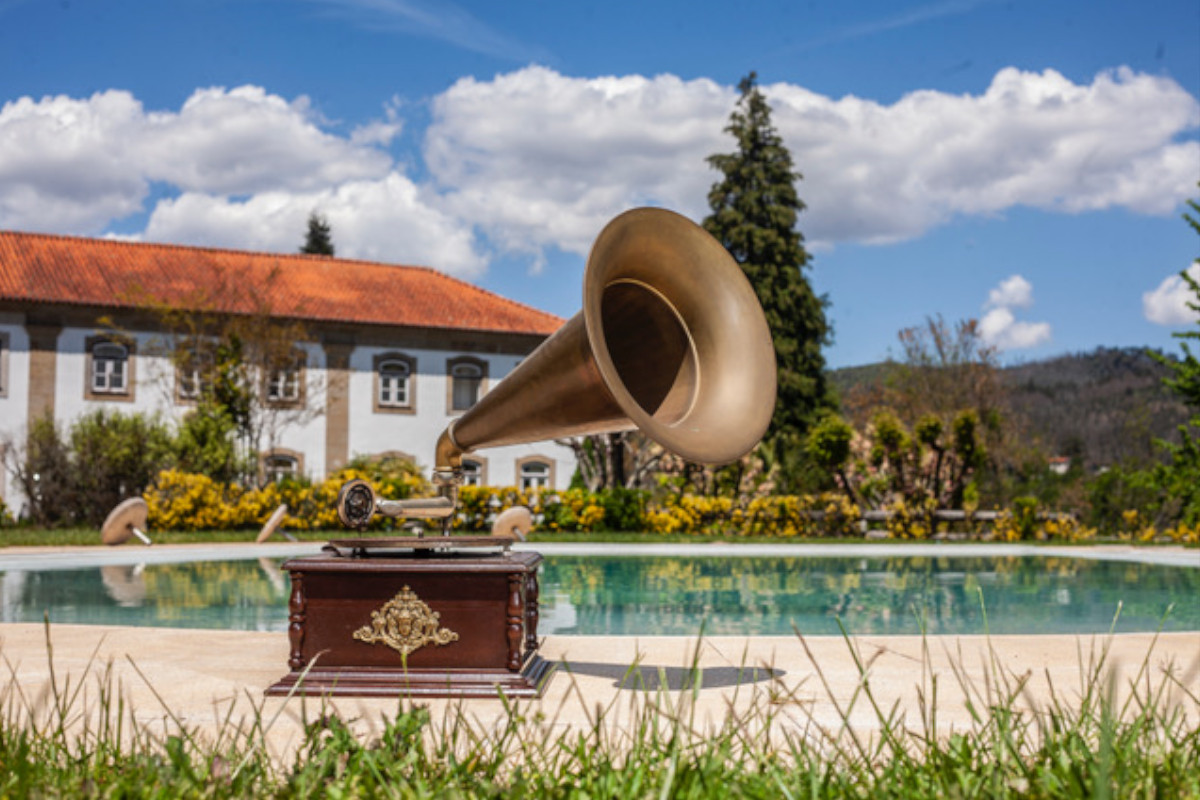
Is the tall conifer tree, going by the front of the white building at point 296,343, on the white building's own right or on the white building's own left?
on the white building's own left

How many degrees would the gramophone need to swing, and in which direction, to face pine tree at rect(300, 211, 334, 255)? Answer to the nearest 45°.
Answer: approximately 135° to its left

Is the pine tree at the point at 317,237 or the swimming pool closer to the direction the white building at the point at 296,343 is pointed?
the swimming pool

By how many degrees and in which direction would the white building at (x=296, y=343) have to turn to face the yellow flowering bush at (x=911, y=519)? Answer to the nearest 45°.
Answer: approximately 45° to its left

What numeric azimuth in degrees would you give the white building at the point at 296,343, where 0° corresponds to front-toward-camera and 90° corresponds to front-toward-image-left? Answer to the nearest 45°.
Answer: approximately 0°

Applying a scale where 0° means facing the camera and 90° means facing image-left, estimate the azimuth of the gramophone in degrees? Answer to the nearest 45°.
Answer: approximately 315°

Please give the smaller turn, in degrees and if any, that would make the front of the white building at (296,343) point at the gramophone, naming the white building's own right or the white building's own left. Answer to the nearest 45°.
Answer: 0° — it already faces it

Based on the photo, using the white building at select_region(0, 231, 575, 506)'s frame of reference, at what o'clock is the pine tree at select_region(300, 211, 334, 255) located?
The pine tree is roughly at 6 o'clock from the white building.

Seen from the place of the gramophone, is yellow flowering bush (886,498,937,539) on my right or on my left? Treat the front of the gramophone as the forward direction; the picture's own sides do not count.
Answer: on my left

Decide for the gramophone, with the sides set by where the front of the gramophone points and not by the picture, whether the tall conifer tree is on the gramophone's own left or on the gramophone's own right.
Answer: on the gramophone's own left

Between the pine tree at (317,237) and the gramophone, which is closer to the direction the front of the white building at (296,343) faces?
the gramophone

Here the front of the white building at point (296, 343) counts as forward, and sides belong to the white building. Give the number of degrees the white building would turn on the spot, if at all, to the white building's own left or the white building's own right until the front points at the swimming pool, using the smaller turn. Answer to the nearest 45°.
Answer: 0° — it already faces it
